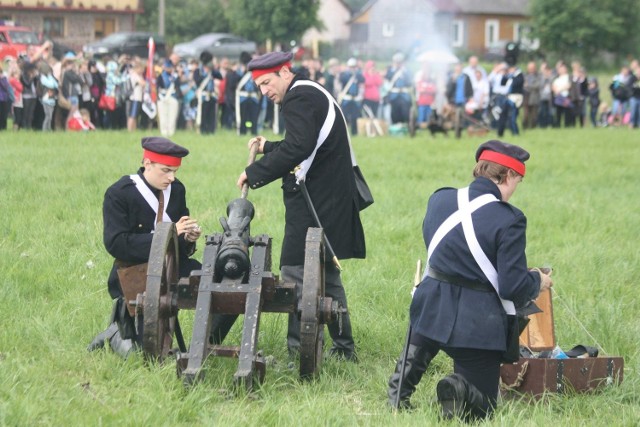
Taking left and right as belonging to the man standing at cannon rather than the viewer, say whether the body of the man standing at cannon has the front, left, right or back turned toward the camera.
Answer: left

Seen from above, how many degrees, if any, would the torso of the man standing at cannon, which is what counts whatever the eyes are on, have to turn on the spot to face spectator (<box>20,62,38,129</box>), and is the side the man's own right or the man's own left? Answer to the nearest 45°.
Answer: approximately 90° to the man's own right

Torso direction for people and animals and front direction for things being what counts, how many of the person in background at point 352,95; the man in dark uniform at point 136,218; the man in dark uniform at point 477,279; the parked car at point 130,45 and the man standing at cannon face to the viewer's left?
2

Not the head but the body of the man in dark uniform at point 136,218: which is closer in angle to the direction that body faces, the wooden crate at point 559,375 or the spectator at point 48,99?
the wooden crate

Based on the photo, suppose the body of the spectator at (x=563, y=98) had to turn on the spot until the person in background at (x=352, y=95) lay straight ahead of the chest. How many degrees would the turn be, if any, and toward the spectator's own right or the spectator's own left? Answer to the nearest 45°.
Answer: approximately 45° to the spectator's own right

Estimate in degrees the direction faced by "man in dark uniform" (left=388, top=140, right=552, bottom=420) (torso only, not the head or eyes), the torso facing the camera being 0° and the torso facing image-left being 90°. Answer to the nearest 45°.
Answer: approximately 225°

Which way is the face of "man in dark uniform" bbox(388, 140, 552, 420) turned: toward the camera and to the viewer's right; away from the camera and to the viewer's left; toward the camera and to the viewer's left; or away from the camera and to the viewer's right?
away from the camera and to the viewer's right

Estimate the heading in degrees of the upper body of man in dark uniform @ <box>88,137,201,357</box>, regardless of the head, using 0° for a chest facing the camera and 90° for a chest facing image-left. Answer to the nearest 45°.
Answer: approximately 315°

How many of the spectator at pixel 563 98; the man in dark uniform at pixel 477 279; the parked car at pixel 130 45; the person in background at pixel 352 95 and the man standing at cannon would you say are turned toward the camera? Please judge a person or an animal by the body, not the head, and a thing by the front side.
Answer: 2

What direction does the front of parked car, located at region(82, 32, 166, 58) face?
to the viewer's left

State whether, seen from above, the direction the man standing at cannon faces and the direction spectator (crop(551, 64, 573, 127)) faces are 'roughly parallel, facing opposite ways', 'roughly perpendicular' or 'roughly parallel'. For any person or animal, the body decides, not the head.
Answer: roughly perpendicular

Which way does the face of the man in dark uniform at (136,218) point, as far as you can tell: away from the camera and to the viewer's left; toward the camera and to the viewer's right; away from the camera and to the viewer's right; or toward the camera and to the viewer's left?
toward the camera and to the viewer's right
